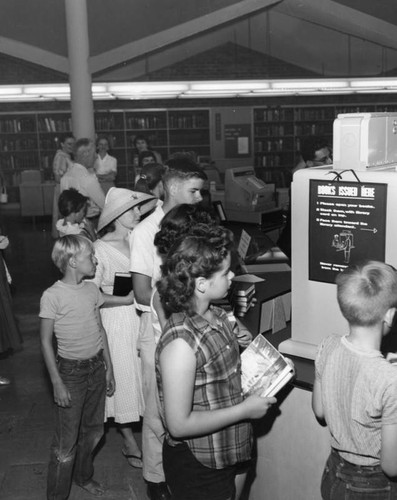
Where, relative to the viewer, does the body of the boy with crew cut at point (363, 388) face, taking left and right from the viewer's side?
facing away from the viewer and to the right of the viewer

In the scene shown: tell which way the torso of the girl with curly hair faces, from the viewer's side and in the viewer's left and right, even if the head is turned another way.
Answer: facing to the right of the viewer

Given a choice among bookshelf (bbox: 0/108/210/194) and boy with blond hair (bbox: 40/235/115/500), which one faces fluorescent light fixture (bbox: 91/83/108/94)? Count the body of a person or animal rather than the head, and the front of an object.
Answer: the bookshelf

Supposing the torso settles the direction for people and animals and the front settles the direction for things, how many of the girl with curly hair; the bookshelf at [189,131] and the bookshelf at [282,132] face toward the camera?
2

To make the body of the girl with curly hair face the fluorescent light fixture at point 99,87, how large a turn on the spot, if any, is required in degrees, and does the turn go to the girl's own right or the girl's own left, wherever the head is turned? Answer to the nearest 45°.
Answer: approximately 90° to the girl's own left

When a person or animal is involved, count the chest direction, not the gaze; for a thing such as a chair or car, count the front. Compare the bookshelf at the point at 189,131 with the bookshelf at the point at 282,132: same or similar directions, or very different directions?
same or similar directions

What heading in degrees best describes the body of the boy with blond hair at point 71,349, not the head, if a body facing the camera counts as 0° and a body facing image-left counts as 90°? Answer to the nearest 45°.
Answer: approximately 315°

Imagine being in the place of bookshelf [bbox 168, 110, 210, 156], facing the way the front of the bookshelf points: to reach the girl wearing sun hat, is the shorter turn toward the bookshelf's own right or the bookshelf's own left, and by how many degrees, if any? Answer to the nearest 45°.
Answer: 0° — it already faces them

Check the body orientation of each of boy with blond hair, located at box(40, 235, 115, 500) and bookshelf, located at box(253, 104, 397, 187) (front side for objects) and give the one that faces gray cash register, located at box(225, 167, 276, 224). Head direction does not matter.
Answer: the bookshelf

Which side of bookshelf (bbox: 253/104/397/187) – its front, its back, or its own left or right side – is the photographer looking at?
front

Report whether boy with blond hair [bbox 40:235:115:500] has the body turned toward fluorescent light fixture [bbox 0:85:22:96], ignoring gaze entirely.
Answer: no

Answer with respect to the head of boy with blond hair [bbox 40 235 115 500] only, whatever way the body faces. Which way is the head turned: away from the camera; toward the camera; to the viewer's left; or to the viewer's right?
to the viewer's right

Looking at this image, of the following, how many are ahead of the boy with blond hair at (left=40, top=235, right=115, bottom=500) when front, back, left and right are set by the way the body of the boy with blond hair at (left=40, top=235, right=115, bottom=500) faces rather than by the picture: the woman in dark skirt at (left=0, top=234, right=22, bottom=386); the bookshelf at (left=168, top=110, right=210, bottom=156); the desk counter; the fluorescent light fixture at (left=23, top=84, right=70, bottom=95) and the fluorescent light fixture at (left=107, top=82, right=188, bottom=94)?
1

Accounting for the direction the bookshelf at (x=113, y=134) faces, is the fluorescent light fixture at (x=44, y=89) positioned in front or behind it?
in front

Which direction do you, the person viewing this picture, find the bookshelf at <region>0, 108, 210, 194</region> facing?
facing the viewer

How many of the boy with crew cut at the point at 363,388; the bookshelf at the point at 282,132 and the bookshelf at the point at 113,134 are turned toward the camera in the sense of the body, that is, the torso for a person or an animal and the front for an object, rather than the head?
2

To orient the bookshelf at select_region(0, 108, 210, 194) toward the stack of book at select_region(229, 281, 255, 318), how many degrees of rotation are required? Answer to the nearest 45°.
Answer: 0° — it already faces it

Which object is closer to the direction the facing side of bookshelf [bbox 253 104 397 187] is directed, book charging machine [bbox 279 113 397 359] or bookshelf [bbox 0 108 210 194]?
the book charging machine
